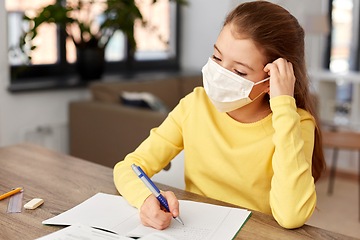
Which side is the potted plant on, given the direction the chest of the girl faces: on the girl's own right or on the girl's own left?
on the girl's own right

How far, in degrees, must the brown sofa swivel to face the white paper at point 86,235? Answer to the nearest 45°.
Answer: approximately 45° to its right

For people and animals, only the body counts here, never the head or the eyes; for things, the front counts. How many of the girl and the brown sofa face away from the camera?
0

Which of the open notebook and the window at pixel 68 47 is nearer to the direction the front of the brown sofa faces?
the open notebook

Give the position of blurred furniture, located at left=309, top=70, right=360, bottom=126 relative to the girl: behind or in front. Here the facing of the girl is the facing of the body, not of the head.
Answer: behind

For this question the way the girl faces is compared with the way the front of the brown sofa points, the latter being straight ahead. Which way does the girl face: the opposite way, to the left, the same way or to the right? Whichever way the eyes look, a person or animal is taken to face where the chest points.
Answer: to the right

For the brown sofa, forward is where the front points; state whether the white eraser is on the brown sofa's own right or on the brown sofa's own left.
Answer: on the brown sofa's own right

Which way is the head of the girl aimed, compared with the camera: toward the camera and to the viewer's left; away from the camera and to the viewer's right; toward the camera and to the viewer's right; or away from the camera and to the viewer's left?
toward the camera and to the viewer's left

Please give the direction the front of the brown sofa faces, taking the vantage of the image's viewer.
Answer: facing the viewer and to the right of the viewer

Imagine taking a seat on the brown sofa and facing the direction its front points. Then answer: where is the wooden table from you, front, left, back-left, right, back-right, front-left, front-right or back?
front-right
